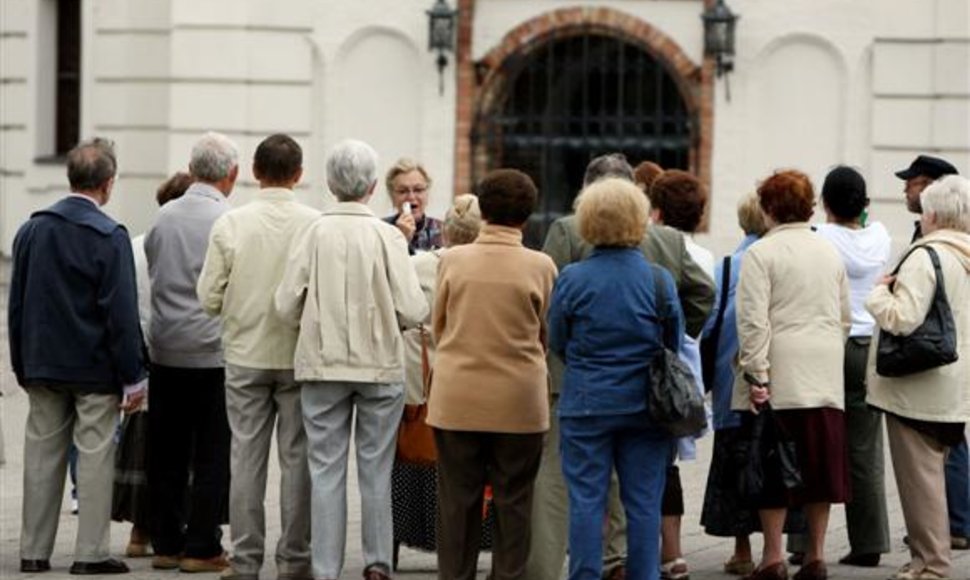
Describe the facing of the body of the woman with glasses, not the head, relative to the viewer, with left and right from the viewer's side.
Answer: facing the viewer

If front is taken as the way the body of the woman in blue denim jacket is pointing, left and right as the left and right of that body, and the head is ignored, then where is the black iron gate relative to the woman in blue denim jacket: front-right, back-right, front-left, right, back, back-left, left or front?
front

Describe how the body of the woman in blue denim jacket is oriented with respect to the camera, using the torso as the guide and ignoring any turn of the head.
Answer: away from the camera

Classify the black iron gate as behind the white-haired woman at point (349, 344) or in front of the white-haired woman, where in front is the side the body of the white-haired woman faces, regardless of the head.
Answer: in front

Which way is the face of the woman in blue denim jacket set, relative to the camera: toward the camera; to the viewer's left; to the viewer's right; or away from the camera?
away from the camera

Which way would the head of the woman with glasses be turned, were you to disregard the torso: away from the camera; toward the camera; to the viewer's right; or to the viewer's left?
toward the camera

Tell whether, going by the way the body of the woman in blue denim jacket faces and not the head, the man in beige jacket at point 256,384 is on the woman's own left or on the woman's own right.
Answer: on the woman's own left

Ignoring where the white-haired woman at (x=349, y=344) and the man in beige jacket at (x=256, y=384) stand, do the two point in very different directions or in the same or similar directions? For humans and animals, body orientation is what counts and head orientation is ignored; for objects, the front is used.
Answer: same or similar directions

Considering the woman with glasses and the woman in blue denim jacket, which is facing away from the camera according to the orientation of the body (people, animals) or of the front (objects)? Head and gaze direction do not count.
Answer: the woman in blue denim jacket

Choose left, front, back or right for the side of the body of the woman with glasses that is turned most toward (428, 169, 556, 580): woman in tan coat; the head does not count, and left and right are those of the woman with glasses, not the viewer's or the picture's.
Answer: front

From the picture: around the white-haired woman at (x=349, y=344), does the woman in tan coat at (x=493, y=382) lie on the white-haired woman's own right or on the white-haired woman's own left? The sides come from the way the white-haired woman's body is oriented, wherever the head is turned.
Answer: on the white-haired woman's own right

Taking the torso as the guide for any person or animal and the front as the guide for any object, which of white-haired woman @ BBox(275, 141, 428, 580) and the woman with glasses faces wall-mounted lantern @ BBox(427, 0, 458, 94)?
the white-haired woman

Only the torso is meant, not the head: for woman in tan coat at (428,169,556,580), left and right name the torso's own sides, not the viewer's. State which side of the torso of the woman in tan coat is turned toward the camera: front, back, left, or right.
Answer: back

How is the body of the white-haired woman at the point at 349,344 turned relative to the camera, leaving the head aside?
away from the camera

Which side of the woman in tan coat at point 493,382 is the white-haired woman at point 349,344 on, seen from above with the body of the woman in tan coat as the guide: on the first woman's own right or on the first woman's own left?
on the first woman's own left

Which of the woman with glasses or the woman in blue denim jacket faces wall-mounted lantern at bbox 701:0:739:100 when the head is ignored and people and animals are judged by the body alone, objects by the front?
the woman in blue denim jacket
